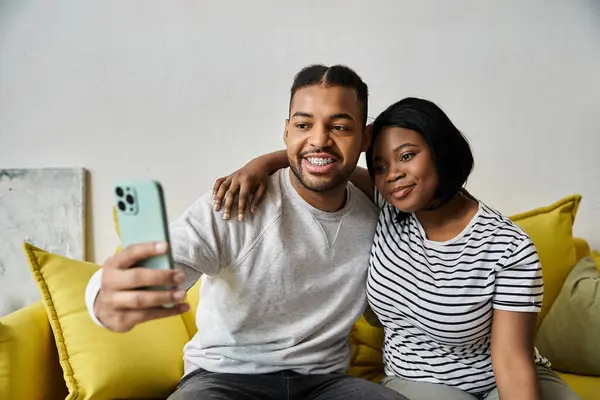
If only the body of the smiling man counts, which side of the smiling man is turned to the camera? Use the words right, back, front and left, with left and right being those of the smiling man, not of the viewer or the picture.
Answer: front

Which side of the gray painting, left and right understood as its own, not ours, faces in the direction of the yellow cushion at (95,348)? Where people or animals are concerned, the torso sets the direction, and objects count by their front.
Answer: front

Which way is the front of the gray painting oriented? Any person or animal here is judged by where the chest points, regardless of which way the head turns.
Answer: toward the camera

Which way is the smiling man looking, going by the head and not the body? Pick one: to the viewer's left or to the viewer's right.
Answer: to the viewer's left

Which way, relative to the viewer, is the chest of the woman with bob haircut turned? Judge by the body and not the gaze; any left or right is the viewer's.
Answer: facing the viewer and to the left of the viewer
